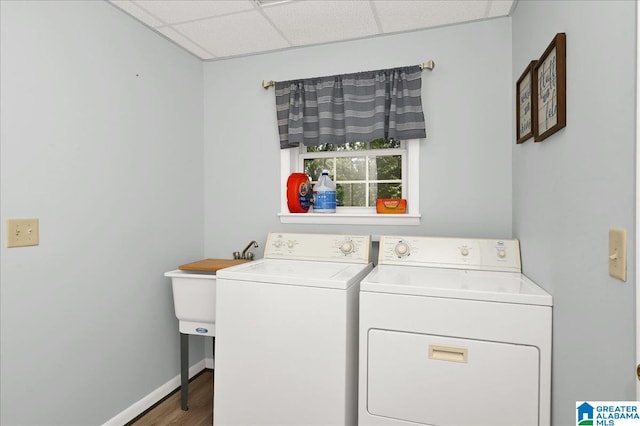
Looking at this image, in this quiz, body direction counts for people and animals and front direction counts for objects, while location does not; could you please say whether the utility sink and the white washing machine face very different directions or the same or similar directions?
same or similar directions

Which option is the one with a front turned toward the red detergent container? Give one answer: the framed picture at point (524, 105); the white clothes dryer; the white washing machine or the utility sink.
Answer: the framed picture

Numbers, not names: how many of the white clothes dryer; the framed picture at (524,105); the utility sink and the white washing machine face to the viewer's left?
1

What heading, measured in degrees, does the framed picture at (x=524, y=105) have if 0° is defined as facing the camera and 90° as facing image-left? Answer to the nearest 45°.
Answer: approximately 90°

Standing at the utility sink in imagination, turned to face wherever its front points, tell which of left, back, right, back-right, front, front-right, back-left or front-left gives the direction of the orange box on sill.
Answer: left

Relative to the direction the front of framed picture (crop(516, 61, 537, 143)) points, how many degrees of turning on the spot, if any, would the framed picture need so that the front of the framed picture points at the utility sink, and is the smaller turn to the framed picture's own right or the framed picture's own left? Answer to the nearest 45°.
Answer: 0° — it already faces it

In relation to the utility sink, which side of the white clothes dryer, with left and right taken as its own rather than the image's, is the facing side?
right

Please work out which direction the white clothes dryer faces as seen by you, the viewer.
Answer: facing the viewer

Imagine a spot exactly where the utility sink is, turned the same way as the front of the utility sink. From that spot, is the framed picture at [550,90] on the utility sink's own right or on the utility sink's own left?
on the utility sink's own left

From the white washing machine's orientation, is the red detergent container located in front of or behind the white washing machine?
behind

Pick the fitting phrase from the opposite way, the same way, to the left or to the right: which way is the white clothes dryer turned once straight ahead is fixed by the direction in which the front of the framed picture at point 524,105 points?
to the left

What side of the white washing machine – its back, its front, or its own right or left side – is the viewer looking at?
front

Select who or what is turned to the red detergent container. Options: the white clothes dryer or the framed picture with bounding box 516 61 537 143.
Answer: the framed picture

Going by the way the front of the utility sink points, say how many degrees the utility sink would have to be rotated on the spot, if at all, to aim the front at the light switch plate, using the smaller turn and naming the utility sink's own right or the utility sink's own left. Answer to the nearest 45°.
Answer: approximately 45° to the utility sink's own right

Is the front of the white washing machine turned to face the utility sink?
no

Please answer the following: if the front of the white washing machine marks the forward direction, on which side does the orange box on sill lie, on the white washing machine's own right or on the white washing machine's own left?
on the white washing machine's own left

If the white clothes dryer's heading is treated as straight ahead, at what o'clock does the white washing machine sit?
The white washing machine is roughly at 3 o'clock from the white clothes dryer.

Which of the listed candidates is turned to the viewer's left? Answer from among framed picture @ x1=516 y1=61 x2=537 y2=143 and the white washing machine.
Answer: the framed picture

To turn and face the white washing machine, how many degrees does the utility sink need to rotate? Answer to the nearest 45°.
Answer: approximately 45° to its left
